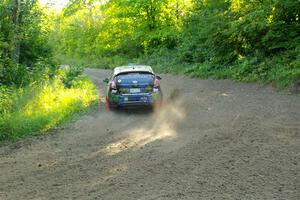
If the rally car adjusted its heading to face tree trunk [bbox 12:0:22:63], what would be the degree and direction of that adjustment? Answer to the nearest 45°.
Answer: approximately 45° to its left

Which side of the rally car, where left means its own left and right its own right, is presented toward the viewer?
back
